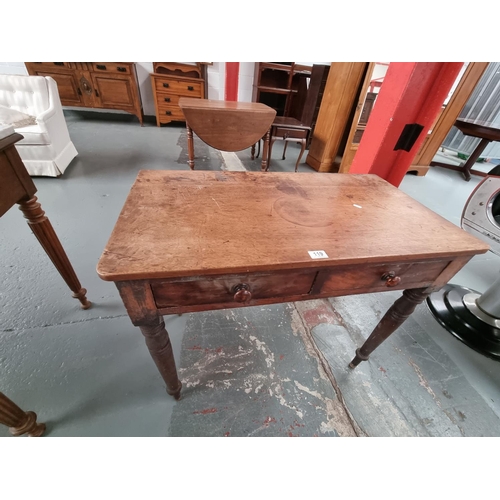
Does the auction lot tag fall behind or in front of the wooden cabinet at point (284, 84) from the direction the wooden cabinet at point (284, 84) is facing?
in front

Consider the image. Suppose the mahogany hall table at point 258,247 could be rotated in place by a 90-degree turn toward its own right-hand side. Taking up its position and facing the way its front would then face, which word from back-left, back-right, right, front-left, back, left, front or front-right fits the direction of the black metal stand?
back-right

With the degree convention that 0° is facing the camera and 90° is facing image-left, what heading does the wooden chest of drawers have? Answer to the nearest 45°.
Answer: approximately 0°

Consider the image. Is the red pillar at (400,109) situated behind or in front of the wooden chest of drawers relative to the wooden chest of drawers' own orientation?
in front

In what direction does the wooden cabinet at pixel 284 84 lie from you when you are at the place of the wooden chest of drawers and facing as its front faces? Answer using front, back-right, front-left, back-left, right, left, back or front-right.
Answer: left

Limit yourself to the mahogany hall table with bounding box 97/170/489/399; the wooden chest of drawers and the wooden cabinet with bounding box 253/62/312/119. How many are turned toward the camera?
3

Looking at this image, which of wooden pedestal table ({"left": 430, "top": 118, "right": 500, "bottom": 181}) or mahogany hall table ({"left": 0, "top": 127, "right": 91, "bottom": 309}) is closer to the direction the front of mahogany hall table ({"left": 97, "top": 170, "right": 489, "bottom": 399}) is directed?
the mahogany hall table

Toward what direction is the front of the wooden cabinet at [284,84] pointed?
toward the camera

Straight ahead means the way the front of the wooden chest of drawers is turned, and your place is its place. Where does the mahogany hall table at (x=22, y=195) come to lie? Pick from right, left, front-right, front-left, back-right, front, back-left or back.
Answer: front

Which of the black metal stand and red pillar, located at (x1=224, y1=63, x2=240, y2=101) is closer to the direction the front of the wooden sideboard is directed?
the black metal stand

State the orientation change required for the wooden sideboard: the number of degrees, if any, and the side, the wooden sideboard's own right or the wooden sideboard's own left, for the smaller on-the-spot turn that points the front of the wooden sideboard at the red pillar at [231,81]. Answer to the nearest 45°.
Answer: approximately 90° to the wooden sideboard's own left

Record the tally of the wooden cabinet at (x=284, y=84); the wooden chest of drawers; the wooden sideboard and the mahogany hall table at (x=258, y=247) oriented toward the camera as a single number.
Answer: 4

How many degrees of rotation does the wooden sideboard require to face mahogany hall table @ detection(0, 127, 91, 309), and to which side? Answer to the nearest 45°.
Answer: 0° — it already faces it

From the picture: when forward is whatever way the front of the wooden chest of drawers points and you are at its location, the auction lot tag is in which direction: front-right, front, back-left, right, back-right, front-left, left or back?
front

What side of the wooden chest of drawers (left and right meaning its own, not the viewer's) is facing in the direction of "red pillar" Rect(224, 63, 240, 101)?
left

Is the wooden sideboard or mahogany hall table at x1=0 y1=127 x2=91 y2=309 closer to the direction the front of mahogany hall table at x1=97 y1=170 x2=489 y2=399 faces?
the mahogany hall table
